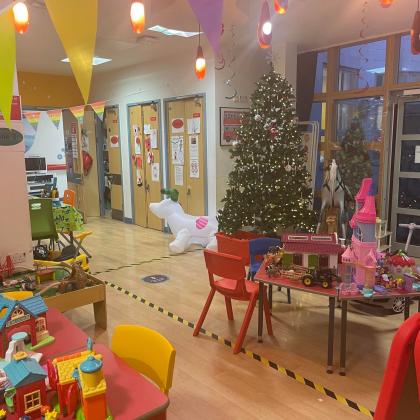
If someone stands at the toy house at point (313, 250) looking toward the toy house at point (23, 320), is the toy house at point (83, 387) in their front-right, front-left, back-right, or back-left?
front-left

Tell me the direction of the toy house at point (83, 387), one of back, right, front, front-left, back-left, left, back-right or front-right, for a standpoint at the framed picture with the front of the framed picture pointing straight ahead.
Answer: front

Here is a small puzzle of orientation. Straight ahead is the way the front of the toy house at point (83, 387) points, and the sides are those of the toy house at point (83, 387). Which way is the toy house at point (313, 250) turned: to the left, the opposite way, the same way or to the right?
the same way

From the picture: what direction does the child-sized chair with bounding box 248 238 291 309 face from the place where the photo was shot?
facing the viewer and to the right of the viewer

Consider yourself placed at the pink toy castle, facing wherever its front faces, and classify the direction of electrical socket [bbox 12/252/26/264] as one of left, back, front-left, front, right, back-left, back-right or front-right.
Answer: front-right

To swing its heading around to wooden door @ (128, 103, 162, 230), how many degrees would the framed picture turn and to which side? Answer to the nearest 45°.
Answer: approximately 135° to its right

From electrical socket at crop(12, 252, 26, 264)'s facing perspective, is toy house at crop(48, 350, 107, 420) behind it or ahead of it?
ahead

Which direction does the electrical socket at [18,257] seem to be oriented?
toward the camera

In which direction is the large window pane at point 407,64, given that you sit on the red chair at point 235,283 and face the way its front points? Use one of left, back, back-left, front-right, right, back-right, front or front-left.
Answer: front

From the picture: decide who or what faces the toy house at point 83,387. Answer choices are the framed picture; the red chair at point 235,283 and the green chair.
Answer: the framed picture

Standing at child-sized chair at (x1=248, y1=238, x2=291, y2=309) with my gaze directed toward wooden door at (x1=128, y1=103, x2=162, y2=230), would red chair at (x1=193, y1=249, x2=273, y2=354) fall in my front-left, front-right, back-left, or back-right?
back-left

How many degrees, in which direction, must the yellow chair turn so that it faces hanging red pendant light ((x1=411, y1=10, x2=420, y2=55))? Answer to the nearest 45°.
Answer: approximately 180°

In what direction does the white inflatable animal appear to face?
to the viewer's left
